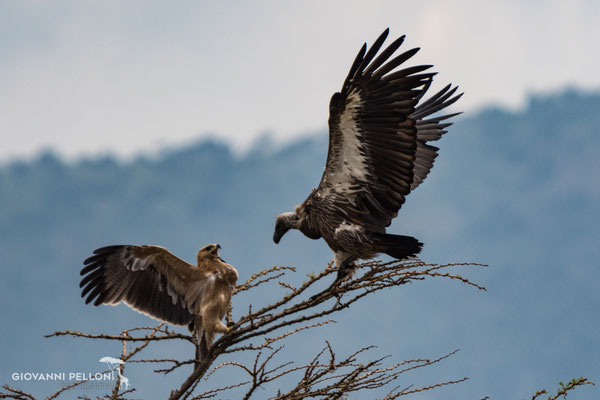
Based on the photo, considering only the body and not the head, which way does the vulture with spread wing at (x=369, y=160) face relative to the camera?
to the viewer's left

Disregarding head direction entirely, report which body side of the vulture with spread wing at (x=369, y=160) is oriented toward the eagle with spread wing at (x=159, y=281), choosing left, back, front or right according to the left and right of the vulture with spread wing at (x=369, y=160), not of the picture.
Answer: front
